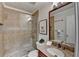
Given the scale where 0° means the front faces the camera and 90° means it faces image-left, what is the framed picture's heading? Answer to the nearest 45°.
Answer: approximately 45°

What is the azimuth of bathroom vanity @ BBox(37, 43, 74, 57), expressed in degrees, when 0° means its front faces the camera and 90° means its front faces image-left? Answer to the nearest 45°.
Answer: approximately 45°

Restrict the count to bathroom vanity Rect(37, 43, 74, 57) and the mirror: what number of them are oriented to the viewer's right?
0

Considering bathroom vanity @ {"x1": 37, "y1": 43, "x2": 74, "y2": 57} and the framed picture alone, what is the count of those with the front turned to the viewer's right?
0
